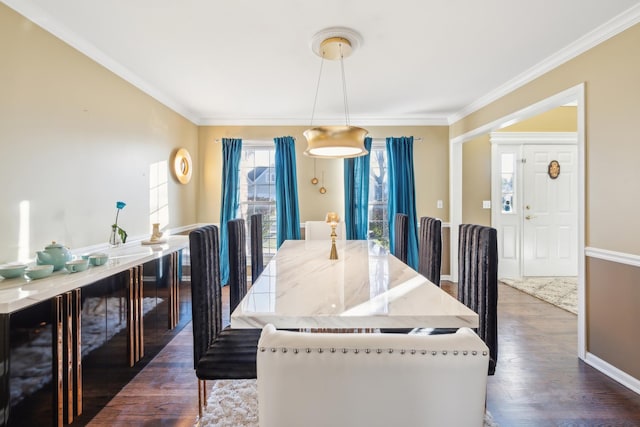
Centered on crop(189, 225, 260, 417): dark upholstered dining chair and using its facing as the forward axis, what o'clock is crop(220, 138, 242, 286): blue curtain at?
The blue curtain is roughly at 9 o'clock from the dark upholstered dining chair.

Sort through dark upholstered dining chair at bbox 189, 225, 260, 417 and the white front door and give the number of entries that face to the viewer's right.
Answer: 1

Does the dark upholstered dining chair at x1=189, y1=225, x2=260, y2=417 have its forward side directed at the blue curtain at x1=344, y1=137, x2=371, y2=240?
no

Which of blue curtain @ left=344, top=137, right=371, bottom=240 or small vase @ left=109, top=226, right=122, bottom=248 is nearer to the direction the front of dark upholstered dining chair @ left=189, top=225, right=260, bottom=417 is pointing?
the blue curtain

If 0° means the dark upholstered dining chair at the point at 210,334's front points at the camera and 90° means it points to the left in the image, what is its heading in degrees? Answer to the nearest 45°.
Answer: approximately 270°

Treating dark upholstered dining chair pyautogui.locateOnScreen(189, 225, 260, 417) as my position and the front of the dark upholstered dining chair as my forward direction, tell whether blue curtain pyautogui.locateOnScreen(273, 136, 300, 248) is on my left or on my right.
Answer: on my left

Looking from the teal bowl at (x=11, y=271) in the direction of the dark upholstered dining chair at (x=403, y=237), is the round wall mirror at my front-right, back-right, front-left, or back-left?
front-left

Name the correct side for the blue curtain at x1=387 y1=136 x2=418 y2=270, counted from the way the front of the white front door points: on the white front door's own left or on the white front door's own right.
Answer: on the white front door's own right

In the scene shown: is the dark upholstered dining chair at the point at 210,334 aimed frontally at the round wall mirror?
no

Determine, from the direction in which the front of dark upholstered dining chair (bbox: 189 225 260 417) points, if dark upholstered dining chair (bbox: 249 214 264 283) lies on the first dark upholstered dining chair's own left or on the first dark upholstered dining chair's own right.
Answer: on the first dark upholstered dining chair's own left

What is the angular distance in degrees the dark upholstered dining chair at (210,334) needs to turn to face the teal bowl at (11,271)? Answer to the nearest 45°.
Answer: approximately 180°

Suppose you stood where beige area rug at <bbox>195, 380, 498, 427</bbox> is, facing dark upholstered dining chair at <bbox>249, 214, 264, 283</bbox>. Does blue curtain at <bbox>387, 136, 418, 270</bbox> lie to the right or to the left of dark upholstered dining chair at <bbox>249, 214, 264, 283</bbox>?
right
